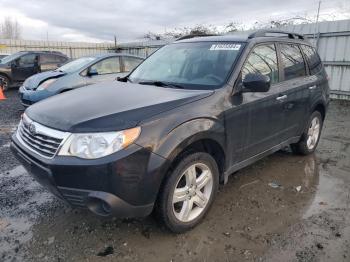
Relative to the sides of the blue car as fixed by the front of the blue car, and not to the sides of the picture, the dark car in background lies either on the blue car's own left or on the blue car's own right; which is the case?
on the blue car's own right

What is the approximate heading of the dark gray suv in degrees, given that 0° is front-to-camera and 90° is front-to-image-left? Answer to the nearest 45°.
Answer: approximately 45°

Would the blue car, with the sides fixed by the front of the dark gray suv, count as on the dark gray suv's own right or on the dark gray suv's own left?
on the dark gray suv's own right

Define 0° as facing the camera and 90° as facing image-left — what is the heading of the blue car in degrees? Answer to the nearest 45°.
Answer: approximately 45°

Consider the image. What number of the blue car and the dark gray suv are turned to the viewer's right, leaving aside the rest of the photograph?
0
